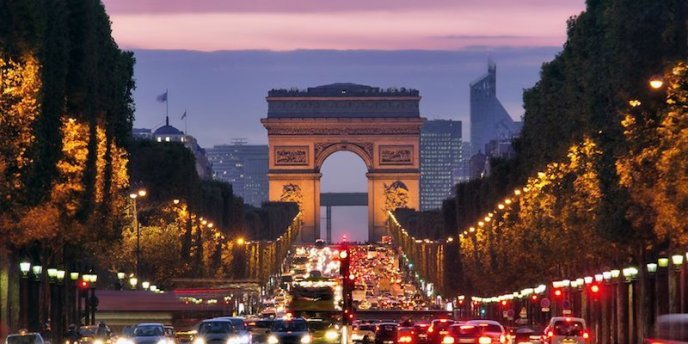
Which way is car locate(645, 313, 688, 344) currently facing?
away from the camera
